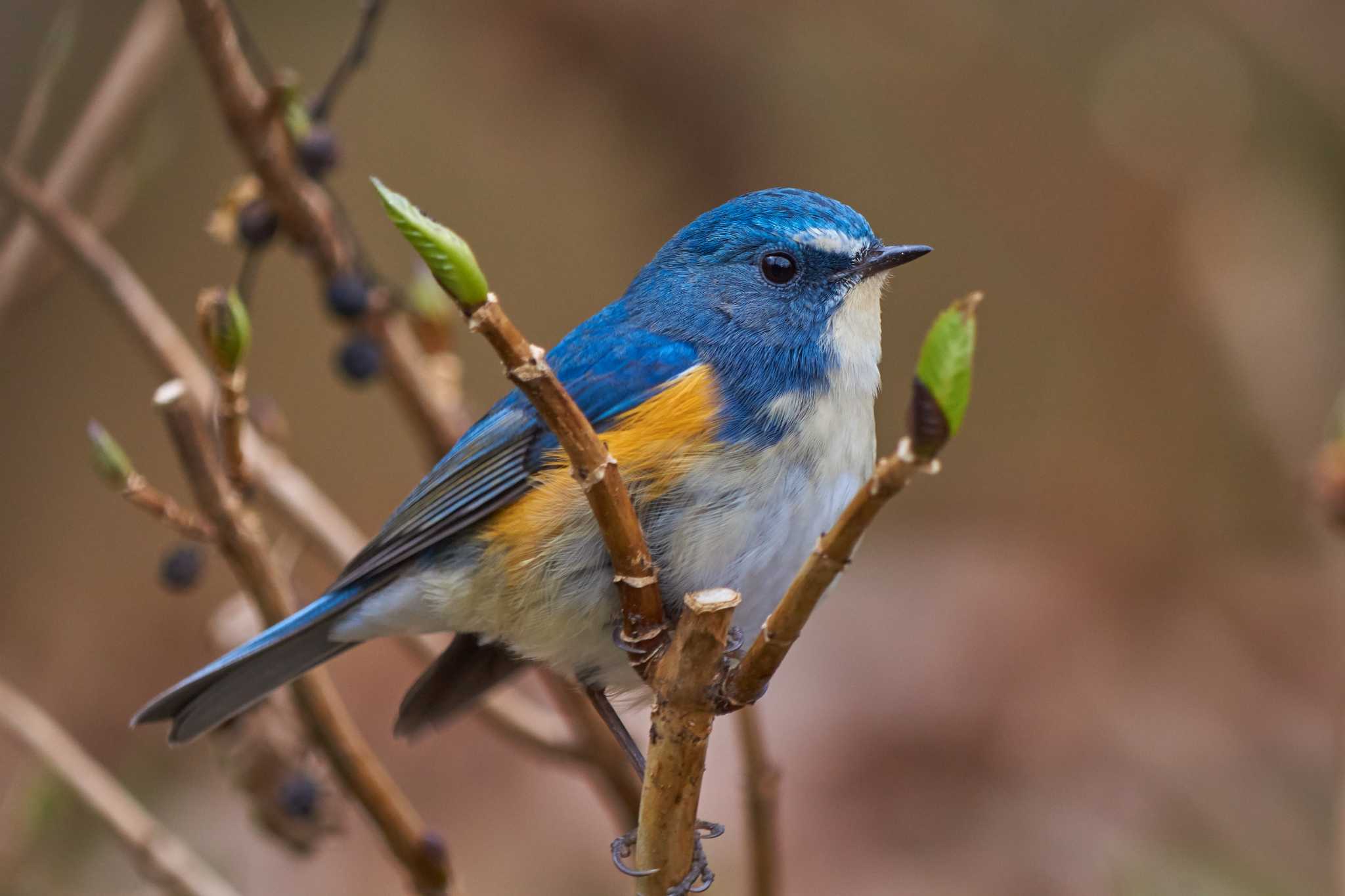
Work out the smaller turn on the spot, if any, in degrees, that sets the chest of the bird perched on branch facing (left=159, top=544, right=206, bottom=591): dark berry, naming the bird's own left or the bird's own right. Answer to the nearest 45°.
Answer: approximately 180°

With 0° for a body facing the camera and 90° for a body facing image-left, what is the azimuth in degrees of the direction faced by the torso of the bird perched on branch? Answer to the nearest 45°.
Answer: approximately 270°

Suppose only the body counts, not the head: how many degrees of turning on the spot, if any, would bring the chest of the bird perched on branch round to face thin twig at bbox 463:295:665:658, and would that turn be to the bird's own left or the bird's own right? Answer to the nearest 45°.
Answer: approximately 90° to the bird's own right

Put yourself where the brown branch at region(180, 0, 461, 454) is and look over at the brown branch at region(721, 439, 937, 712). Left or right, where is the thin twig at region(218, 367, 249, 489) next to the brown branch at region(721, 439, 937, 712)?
right

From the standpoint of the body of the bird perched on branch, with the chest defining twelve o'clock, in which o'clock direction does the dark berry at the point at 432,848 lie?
The dark berry is roughly at 6 o'clock from the bird perched on branch.

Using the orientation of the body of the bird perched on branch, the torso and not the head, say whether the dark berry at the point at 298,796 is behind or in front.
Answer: behind

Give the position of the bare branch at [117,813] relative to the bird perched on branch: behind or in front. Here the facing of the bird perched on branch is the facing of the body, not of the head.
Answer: behind
